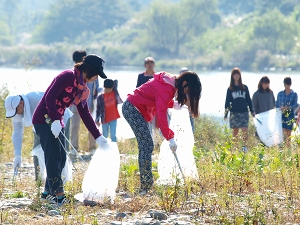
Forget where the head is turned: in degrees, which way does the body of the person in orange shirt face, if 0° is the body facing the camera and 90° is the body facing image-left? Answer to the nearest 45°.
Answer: approximately 0°

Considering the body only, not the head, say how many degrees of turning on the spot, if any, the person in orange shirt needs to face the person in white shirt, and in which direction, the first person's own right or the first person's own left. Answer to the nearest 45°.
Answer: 0° — they already face them

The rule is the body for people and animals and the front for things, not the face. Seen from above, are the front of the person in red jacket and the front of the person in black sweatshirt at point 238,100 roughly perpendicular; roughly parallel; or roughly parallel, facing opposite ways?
roughly perpendicular

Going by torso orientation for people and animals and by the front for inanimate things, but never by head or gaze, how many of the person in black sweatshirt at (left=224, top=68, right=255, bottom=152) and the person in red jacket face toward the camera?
1

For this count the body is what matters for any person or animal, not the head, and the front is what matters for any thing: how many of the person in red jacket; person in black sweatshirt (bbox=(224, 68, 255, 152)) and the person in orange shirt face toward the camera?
2
